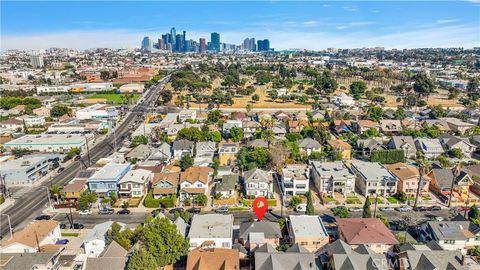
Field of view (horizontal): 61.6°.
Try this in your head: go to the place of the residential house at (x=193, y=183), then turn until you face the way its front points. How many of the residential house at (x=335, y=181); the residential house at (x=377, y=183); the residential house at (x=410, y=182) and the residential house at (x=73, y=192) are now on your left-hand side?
3

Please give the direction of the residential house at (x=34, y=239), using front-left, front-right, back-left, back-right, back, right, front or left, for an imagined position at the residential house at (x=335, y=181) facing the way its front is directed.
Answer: front-right

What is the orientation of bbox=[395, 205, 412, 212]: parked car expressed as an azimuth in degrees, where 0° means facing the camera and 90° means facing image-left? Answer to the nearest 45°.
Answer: approximately 90°

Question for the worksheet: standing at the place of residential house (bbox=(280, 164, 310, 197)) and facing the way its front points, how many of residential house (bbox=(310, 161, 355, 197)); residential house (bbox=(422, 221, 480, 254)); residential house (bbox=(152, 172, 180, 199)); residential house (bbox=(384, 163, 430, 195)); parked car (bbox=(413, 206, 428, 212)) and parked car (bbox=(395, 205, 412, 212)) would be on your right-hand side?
1

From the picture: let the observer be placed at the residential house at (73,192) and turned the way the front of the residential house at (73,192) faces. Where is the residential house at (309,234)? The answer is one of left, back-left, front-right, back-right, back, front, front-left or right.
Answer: front-left

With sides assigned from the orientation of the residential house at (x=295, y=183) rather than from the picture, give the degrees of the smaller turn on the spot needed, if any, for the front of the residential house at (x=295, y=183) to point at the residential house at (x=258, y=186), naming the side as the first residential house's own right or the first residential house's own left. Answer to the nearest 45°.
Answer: approximately 90° to the first residential house's own right

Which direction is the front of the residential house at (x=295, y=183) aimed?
toward the camera

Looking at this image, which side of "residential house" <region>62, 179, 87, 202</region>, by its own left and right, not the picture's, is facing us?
front

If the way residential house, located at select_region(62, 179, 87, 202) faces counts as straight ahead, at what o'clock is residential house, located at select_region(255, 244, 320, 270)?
residential house, located at select_region(255, 244, 320, 270) is roughly at 11 o'clock from residential house, located at select_region(62, 179, 87, 202).

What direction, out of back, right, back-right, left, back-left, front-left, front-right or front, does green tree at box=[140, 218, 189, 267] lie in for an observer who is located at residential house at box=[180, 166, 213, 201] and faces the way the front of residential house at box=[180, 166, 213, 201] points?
front

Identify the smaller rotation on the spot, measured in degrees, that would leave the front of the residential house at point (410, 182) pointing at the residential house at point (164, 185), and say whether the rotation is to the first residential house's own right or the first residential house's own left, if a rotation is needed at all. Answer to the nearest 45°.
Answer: approximately 45° to the first residential house's own right

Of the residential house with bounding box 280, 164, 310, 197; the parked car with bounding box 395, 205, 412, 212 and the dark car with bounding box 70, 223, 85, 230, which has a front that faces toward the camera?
the residential house

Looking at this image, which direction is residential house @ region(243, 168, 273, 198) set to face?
toward the camera

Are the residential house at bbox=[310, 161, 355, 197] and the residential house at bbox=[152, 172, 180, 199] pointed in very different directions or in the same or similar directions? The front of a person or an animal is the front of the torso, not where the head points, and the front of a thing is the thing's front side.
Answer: same or similar directions

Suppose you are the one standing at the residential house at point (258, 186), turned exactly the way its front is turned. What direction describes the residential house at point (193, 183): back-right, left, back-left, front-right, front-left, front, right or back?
right

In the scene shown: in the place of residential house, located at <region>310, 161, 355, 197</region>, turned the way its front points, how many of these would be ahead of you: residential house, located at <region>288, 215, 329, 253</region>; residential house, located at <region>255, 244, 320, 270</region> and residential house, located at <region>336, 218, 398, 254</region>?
3

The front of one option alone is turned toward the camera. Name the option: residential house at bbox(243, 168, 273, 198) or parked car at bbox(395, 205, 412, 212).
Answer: the residential house
